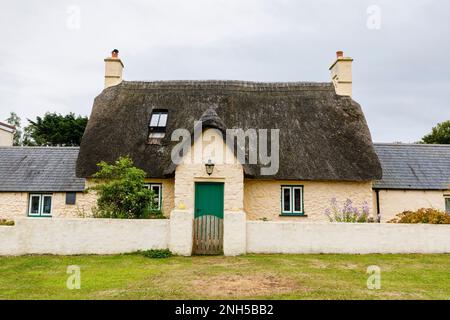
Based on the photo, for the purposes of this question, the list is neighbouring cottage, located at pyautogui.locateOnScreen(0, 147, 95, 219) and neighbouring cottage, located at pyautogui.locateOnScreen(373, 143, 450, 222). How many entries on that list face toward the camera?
2

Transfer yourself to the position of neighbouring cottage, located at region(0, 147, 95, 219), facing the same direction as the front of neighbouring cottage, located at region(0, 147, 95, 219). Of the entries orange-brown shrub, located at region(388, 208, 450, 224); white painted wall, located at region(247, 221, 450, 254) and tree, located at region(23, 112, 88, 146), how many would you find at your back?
1

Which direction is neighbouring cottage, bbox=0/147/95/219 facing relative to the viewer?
toward the camera

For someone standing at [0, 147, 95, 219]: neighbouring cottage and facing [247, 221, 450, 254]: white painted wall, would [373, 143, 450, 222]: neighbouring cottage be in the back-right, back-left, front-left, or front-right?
front-left

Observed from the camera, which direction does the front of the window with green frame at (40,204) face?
facing the viewer

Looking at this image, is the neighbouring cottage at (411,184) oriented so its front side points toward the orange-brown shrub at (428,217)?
yes

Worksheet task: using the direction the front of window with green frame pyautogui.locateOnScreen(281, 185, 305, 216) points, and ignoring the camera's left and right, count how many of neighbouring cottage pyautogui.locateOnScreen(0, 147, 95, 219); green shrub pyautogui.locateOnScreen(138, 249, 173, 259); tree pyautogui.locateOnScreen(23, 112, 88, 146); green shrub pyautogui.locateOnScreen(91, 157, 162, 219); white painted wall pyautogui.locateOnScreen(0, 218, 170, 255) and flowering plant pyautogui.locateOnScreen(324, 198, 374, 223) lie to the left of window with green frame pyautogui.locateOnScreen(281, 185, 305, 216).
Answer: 1

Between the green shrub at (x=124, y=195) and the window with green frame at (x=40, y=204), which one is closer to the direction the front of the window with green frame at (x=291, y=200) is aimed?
the green shrub

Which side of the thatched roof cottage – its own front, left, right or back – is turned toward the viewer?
front

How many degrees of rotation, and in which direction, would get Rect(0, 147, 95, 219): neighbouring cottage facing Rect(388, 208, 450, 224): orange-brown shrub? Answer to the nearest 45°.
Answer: approximately 45° to its left

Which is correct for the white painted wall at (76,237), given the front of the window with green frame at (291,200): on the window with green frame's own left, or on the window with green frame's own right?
on the window with green frame's own right

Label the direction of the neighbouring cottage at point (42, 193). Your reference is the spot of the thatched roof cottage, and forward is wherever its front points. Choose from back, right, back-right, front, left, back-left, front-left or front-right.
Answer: right

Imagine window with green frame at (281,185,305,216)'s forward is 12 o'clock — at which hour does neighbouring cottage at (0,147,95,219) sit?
The neighbouring cottage is roughly at 3 o'clock from the window with green frame.

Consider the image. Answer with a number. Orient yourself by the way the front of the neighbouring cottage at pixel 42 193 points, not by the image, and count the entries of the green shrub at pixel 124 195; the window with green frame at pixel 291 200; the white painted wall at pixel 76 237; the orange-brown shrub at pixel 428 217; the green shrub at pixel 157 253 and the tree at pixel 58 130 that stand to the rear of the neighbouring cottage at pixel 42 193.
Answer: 1
